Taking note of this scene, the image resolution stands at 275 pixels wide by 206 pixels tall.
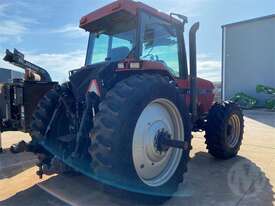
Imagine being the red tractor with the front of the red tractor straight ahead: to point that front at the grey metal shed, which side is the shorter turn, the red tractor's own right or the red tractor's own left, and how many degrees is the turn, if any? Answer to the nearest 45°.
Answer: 0° — it already faces it

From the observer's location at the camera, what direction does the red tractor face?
facing away from the viewer and to the right of the viewer
